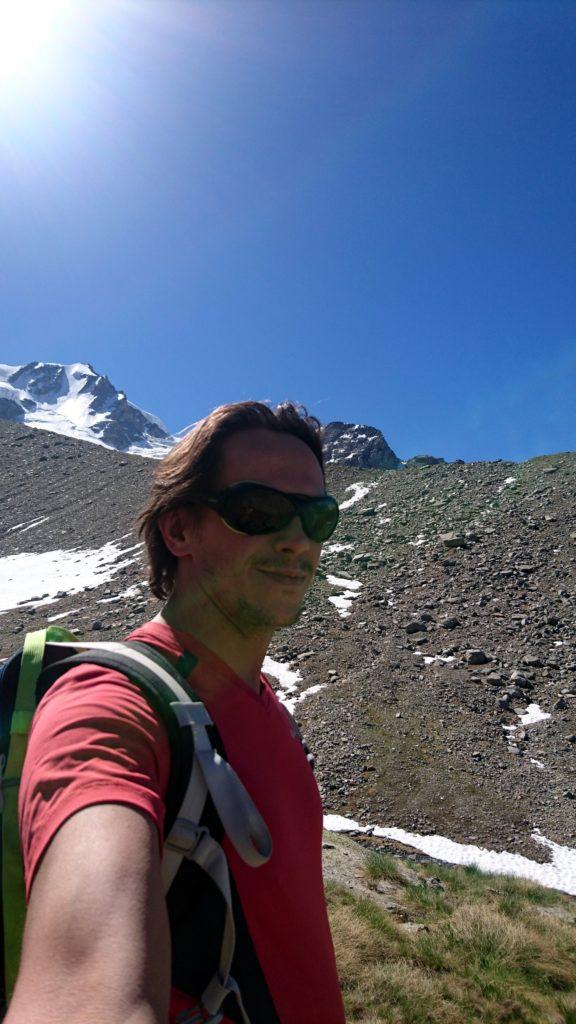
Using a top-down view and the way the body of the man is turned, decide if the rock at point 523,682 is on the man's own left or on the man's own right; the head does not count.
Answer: on the man's own left

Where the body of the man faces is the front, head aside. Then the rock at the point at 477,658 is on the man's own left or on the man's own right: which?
on the man's own left

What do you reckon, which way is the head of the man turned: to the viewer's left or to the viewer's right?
to the viewer's right

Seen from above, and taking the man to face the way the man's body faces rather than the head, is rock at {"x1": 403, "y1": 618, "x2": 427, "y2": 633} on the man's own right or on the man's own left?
on the man's own left

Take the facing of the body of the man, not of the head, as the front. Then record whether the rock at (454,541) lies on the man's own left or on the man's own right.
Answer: on the man's own left

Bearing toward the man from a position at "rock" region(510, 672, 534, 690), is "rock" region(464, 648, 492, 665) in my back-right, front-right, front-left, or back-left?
back-right

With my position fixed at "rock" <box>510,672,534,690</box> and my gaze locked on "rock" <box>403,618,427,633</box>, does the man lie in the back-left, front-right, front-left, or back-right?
back-left

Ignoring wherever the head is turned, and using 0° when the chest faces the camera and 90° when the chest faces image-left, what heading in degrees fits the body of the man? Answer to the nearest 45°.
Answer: approximately 315°
